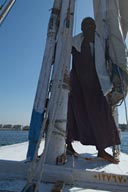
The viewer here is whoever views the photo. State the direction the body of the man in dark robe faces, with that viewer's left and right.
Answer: facing the viewer and to the right of the viewer
